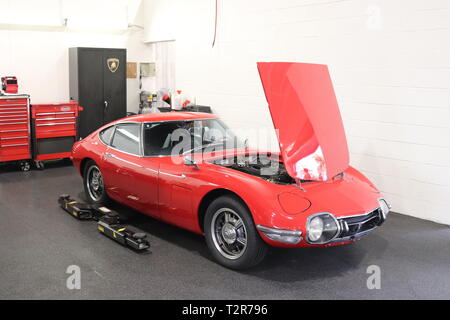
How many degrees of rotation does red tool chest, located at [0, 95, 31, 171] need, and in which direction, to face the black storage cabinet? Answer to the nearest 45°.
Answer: approximately 135° to its left

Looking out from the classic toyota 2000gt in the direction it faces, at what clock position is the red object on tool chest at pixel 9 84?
The red object on tool chest is roughly at 6 o'clock from the classic toyota 2000gt.

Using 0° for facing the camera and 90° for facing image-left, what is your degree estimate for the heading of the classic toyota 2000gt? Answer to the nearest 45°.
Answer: approximately 315°

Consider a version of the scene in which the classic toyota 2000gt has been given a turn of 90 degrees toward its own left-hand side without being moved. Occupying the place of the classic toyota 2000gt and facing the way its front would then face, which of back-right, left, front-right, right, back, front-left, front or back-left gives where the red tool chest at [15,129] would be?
left

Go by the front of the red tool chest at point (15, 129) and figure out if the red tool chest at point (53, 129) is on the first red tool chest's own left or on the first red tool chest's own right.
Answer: on the first red tool chest's own left
